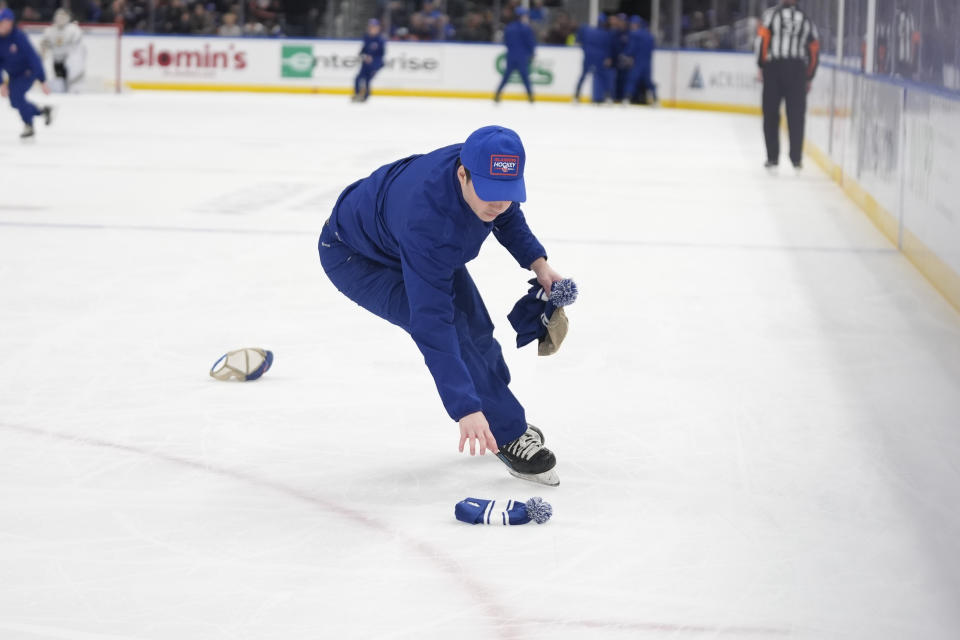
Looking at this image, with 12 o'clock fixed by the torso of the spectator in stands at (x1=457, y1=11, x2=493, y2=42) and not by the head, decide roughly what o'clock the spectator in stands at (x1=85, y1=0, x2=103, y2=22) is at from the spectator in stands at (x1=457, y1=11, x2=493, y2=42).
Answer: the spectator in stands at (x1=85, y1=0, x2=103, y2=22) is roughly at 3 o'clock from the spectator in stands at (x1=457, y1=11, x2=493, y2=42).

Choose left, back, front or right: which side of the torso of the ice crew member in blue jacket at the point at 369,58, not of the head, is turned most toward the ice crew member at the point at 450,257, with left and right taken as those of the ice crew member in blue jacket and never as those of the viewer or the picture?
front

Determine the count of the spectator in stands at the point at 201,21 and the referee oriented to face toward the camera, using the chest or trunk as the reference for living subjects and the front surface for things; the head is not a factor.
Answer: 1

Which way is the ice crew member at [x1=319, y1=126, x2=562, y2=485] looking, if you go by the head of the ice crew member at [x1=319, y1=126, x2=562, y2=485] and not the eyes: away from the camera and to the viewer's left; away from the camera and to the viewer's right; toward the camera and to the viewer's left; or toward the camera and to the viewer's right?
toward the camera and to the viewer's right

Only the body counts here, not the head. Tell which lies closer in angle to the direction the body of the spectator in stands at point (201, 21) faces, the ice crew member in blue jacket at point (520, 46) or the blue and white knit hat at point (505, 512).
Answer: the blue and white knit hat

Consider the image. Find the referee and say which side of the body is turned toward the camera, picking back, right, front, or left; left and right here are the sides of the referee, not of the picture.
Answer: back

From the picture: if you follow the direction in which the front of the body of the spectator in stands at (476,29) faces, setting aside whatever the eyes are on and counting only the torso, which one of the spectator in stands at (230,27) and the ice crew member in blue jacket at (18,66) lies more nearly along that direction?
the ice crew member in blue jacket

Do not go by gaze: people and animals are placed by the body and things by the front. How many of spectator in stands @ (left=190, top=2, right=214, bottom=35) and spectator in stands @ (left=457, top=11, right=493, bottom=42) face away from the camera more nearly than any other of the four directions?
0

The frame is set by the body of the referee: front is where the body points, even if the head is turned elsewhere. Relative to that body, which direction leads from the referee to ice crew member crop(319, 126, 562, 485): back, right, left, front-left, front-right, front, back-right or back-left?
back

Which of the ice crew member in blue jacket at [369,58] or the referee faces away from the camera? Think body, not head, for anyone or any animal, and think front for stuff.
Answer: the referee

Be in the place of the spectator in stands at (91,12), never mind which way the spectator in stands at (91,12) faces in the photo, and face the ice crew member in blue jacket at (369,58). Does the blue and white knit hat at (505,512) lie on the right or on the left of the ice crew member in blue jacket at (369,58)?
right

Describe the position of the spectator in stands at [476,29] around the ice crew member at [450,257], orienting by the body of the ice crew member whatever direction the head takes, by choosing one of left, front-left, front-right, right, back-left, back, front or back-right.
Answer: back-left
